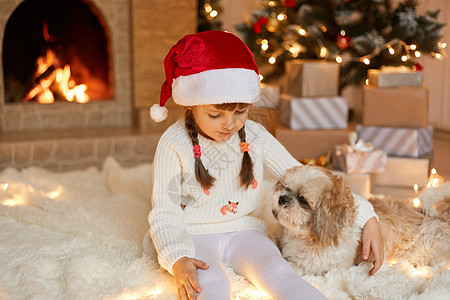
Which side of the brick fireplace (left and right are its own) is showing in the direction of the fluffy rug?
front

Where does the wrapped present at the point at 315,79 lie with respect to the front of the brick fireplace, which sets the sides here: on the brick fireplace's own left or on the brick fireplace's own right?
on the brick fireplace's own left

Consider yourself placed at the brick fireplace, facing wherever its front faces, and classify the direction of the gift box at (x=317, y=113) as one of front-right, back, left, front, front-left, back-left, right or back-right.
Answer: front-left

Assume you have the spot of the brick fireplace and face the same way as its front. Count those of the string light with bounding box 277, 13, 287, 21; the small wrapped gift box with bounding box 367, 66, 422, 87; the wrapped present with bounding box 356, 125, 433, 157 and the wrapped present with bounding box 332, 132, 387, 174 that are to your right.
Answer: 0

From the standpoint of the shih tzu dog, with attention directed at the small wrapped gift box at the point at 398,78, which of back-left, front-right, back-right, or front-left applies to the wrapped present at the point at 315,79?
front-left

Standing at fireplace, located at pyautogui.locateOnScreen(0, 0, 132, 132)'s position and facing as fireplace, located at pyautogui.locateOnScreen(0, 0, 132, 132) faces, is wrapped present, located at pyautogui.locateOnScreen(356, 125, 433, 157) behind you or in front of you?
in front

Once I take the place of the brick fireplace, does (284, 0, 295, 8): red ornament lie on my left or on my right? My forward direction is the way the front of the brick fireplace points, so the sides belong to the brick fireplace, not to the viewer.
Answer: on my left

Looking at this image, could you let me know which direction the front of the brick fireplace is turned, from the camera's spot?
facing the viewer

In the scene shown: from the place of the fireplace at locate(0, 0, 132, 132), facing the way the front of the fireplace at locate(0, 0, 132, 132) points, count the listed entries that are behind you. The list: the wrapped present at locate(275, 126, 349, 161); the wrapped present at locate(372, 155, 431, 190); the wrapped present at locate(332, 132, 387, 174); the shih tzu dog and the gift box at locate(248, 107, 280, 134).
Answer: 0

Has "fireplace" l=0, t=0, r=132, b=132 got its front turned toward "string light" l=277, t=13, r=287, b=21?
no

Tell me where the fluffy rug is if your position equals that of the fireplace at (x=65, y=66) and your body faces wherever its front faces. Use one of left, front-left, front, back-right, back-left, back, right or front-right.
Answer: front

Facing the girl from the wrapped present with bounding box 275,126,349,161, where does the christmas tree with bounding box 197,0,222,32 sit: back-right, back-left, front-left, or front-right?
back-right

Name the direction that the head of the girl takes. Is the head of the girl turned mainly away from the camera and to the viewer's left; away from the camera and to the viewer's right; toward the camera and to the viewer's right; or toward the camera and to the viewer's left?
toward the camera and to the viewer's right

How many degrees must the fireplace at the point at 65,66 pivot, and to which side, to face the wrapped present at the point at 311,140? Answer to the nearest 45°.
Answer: approximately 45° to its left

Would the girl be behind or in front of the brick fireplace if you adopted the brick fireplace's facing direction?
in front
